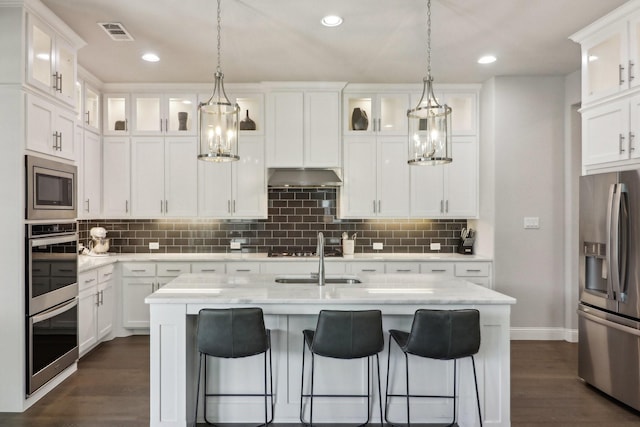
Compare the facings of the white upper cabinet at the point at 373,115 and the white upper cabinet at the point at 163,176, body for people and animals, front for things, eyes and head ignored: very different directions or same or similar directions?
same or similar directions

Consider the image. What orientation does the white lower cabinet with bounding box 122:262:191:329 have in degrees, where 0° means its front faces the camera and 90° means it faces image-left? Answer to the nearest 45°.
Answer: approximately 0°

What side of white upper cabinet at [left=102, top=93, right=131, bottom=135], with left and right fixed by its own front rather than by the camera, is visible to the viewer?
front

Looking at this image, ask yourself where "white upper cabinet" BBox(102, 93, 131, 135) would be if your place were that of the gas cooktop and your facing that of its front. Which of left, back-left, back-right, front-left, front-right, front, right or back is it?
right

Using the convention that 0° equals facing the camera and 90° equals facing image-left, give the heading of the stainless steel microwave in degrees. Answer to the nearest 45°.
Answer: approximately 315°

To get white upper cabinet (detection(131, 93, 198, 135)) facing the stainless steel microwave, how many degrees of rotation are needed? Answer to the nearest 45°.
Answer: approximately 45° to its right

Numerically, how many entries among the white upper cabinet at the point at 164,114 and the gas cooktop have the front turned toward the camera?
2

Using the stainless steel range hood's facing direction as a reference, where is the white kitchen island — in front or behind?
in front

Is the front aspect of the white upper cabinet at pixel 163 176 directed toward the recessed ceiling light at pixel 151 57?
yes

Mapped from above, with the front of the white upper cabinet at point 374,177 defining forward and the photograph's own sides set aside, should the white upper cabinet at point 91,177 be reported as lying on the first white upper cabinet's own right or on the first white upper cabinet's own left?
on the first white upper cabinet's own right

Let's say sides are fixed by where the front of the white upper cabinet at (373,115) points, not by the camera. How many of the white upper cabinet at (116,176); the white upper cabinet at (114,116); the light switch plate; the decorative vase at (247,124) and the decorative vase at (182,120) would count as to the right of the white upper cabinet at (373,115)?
4

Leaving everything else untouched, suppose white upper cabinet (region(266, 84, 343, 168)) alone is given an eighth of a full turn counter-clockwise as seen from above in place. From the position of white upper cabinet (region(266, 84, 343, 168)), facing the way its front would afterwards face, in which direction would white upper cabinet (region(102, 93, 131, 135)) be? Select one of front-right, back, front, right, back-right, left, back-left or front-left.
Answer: back-right

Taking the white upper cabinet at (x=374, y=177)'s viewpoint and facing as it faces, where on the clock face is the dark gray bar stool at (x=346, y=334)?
The dark gray bar stool is roughly at 12 o'clock from the white upper cabinet.

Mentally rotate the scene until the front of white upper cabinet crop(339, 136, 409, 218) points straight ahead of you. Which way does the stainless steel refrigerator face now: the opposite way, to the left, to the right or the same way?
to the right

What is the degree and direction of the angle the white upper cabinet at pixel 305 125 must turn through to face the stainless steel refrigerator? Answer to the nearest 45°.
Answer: approximately 45° to its left

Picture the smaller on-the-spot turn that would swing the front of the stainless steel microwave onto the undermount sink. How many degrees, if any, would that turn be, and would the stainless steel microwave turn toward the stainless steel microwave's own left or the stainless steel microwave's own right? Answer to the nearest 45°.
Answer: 0° — it already faces it

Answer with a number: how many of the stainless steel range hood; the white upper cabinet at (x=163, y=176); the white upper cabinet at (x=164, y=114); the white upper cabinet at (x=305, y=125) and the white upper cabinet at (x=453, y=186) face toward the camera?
5

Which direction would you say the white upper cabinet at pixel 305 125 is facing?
toward the camera

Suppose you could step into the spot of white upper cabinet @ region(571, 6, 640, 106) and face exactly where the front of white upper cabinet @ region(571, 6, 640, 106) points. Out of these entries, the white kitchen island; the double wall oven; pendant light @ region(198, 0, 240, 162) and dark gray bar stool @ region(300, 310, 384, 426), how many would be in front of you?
4

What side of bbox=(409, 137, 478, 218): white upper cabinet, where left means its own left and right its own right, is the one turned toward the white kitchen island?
front
